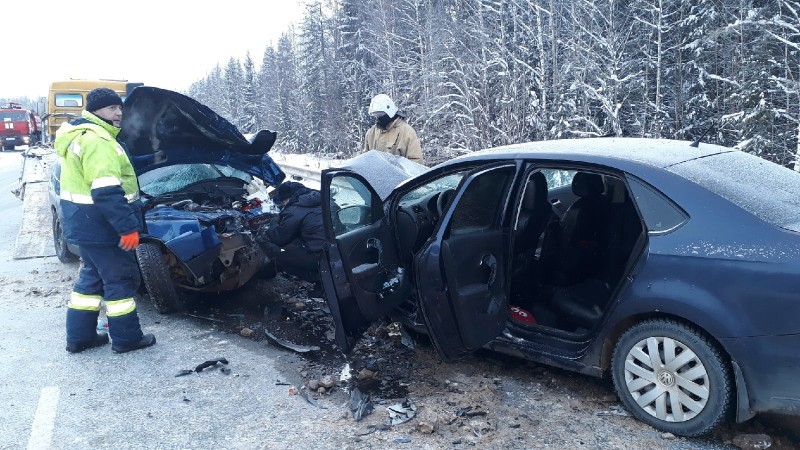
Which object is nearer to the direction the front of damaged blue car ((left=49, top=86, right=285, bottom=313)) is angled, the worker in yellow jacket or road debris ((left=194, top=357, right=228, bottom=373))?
the road debris

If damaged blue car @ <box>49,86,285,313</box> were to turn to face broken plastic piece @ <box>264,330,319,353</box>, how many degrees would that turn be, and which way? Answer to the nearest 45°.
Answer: approximately 45° to its right

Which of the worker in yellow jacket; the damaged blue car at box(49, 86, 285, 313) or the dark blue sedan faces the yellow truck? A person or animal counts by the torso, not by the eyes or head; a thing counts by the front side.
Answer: the dark blue sedan

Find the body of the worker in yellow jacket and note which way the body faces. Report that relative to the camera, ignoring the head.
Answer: to the viewer's right

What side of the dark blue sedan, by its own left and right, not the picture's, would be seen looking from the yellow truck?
front

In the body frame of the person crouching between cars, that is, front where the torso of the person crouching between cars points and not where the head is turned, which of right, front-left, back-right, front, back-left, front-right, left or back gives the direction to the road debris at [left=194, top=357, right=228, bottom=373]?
front-left

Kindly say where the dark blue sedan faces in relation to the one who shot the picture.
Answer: facing away from the viewer and to the left of the viewer

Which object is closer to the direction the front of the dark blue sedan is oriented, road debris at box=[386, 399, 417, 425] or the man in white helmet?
the man in white helmet

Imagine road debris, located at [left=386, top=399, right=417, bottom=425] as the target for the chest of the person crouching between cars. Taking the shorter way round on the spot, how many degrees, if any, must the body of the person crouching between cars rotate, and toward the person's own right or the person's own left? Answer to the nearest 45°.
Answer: approximately 90° to the person's own left

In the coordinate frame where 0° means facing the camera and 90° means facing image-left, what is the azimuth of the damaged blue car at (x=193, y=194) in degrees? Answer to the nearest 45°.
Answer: approximately 315°

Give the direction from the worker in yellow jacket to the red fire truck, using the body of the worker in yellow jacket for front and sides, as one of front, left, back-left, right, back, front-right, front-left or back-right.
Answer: left

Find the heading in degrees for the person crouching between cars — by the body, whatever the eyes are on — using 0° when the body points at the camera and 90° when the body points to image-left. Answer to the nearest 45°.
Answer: approximately 90°

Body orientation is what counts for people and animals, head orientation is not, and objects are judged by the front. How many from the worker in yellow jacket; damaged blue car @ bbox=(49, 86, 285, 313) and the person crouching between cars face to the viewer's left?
1

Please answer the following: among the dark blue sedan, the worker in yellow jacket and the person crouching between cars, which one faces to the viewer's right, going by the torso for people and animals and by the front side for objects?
the worker in yellow jacket

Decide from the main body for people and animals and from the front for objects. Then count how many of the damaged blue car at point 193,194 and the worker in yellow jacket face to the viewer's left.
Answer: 0
